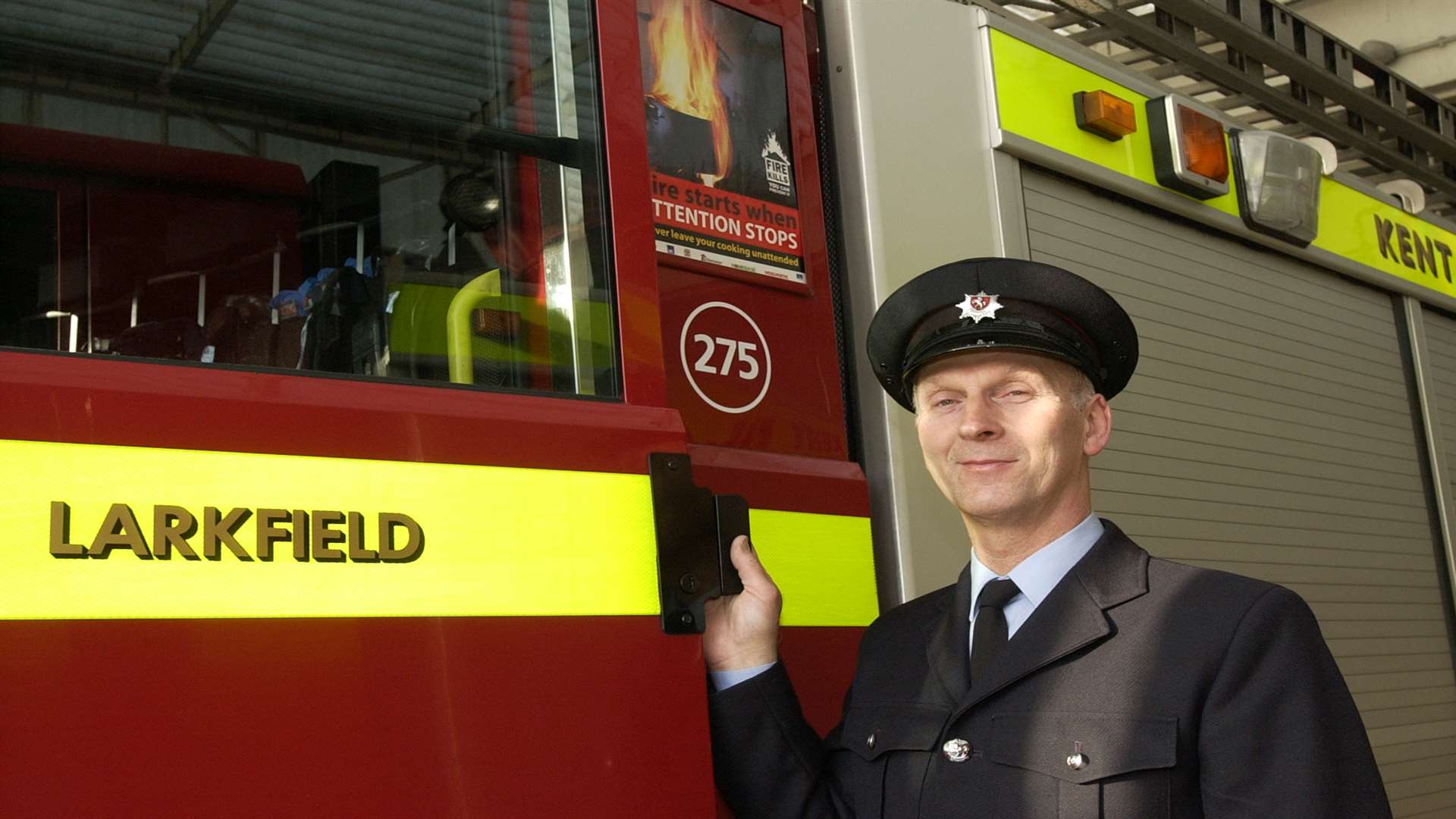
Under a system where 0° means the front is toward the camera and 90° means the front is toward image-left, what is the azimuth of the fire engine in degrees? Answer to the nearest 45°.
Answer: approximately 45°

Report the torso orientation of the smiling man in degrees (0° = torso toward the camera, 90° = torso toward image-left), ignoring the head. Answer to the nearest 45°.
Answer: approximately 45°
